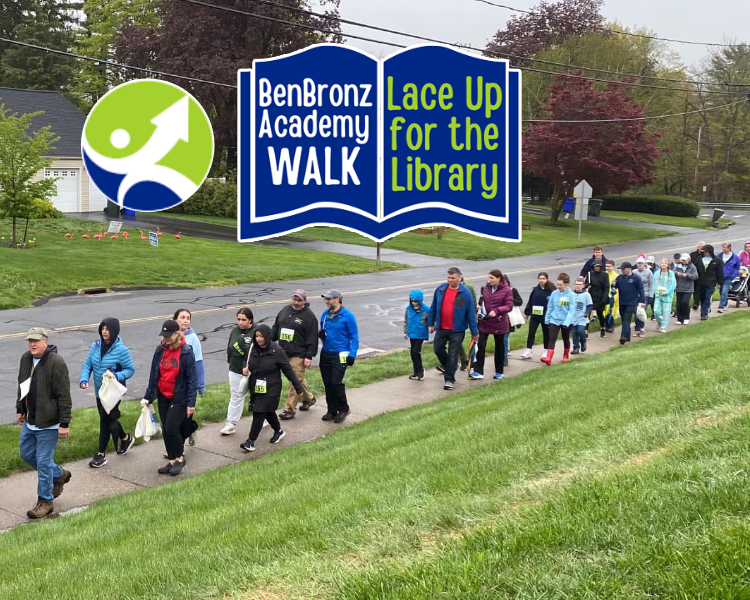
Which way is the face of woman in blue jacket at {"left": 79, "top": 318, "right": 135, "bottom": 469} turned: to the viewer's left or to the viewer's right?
to the viewer's left

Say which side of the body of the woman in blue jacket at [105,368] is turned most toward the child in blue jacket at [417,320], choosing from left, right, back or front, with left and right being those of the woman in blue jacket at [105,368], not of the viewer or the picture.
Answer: back

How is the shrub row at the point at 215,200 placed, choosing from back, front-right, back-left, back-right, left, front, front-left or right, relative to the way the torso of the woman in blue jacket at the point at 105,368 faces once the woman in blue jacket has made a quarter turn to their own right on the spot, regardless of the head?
front-right

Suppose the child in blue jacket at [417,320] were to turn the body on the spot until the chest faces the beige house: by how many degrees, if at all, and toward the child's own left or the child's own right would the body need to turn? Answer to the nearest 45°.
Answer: approximately 90° to the child's own right

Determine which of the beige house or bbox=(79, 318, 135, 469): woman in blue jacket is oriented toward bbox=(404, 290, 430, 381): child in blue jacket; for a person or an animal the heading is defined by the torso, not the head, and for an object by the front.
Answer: the beige house

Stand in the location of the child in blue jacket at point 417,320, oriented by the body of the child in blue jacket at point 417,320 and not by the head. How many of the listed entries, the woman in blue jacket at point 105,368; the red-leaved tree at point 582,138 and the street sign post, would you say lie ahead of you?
1

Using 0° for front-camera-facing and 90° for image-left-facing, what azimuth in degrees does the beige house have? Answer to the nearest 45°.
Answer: approximately 0°

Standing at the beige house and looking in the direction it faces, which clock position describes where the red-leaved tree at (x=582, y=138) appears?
The red-leaved tree is roughly at 10 o'clock from the beige house.

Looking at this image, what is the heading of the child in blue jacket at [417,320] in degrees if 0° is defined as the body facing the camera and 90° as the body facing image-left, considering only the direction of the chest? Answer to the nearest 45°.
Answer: approximately 45°

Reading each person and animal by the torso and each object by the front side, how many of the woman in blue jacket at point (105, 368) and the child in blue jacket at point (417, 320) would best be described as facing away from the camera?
0

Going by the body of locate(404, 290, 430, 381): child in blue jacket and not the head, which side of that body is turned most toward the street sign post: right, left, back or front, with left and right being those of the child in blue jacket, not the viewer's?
back
